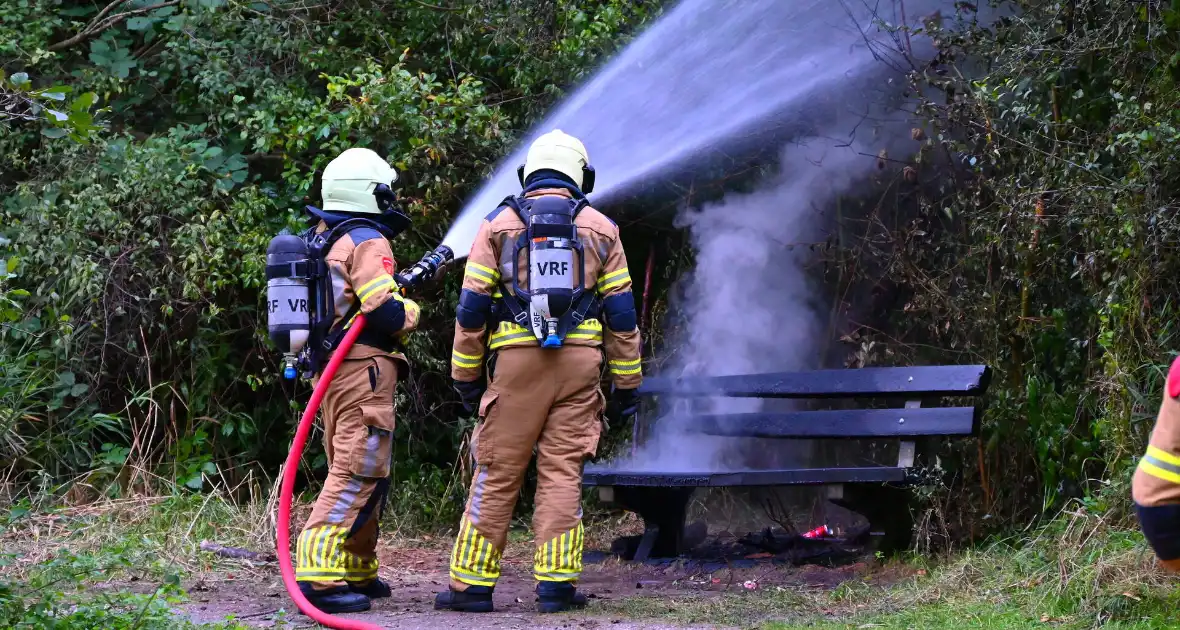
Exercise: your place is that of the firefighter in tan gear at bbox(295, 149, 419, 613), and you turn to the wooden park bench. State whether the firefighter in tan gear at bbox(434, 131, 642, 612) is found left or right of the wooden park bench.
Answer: right

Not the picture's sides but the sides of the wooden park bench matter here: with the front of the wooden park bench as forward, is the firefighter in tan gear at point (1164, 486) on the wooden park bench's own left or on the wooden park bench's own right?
on the wooden park bench's own left

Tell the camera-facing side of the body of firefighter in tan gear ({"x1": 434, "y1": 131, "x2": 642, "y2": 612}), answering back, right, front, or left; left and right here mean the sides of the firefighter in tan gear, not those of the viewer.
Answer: back

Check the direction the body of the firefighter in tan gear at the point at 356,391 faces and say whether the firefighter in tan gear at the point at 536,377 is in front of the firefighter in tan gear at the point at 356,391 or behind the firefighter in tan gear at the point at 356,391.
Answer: in front

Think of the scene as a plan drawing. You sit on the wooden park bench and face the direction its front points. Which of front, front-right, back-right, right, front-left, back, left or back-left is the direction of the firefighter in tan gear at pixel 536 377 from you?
front

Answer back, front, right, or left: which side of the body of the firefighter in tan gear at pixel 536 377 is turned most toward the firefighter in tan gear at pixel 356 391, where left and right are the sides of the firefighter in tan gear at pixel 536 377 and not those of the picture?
left

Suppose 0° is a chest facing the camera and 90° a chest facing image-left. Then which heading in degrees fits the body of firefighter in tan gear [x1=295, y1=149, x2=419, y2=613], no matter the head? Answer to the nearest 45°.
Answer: approximately 270°

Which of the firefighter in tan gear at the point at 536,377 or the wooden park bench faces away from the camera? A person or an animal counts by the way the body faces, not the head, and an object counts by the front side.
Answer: the firefighter in tan gear

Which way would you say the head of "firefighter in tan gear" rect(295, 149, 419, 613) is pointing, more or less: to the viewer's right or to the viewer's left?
to the viewer's right

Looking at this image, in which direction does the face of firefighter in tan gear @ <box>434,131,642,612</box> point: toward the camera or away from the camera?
away from the camera

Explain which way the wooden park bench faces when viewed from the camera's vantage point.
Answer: facing the viewer and to the left of the viewer
